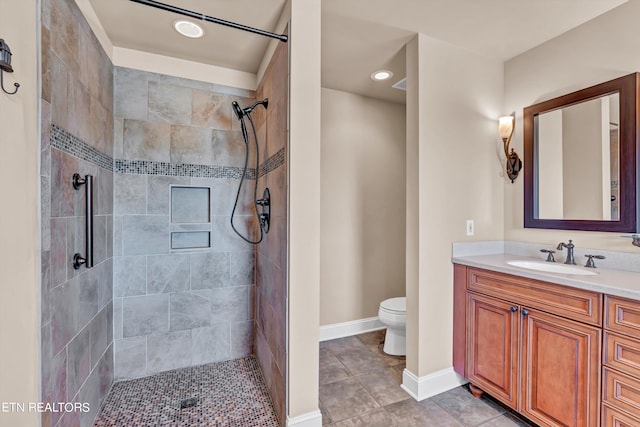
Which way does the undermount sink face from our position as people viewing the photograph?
facing the viewer and to the left of the viewer

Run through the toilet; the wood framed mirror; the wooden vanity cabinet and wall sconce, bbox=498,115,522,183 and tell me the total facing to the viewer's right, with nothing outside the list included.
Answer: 0

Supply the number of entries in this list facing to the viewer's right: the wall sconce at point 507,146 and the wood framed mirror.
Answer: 0

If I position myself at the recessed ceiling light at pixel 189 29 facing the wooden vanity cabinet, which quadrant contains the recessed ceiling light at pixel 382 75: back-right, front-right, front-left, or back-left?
front-left

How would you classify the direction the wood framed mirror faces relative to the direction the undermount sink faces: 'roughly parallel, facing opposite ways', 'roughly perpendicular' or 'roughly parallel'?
roughly parallel

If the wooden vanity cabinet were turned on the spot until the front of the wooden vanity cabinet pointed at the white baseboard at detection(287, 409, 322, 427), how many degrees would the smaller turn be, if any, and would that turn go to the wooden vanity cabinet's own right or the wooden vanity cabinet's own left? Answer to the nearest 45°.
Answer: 0° — it already faces it

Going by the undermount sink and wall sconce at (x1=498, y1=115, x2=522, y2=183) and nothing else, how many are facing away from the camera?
0

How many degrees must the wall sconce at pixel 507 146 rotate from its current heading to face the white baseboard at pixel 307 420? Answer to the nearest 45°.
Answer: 0° — it already faces it

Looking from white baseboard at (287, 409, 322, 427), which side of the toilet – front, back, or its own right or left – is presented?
front
